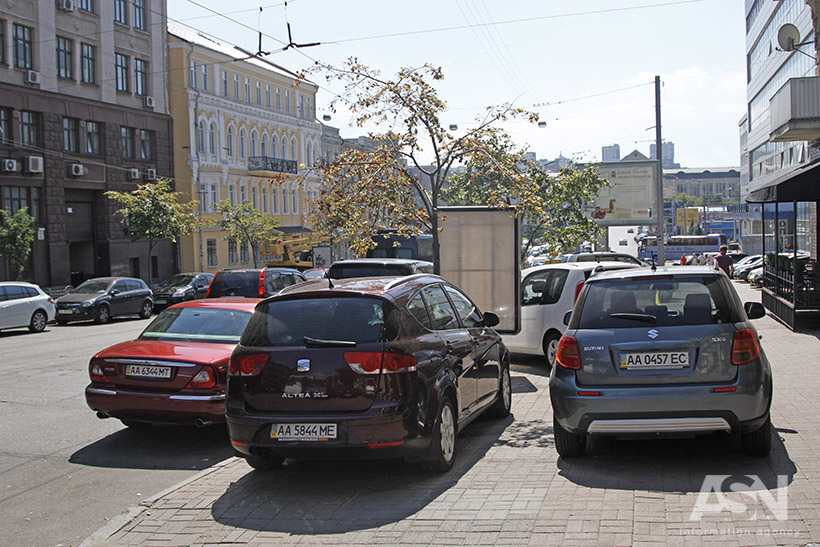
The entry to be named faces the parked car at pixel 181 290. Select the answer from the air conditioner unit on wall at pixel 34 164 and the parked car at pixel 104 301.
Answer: the air conditioner unit on wall

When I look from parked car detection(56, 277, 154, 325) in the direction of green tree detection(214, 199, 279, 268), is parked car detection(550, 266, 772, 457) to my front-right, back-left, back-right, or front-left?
back-right

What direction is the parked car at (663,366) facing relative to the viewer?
away from the camera

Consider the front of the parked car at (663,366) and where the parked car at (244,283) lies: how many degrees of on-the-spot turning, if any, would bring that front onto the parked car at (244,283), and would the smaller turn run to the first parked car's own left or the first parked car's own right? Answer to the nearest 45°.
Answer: approximately 45° to the first parked car's own left

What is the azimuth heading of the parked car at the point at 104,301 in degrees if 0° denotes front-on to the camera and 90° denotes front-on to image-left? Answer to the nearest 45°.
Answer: approximately 45°

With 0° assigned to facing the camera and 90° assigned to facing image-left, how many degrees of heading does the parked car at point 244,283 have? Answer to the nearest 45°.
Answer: approximately 225°

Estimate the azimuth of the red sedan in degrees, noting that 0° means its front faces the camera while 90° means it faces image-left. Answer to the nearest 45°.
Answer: approximately 225°

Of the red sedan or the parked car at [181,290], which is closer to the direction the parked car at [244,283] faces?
the parked car

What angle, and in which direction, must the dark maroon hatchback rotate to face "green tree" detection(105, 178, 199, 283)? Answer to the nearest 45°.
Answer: approximately 45° to its left

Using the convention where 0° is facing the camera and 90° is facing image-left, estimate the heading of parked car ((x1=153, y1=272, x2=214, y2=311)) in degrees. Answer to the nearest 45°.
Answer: approximately 45°

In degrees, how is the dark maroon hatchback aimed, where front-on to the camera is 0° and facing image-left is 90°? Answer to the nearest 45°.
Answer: approximately 225°
